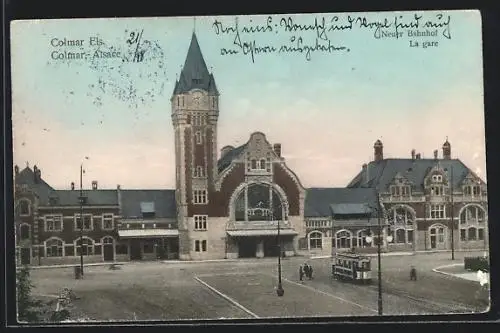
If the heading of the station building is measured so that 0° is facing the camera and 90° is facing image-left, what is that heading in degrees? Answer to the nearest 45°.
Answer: approximately 0°
